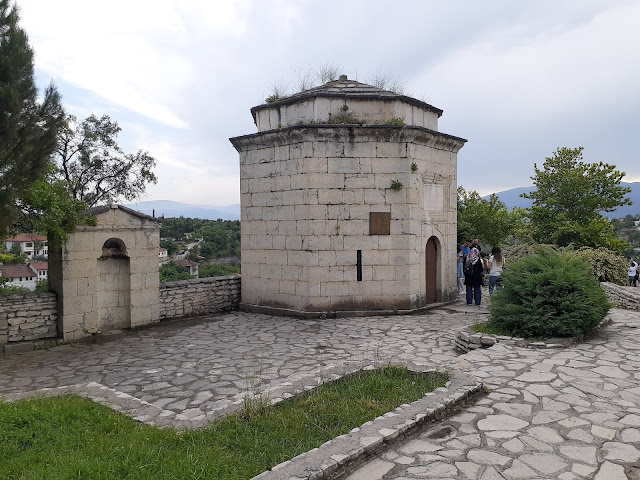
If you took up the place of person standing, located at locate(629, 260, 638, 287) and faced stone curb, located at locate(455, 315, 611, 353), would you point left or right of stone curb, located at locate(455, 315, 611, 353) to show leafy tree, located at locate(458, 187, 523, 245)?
right
